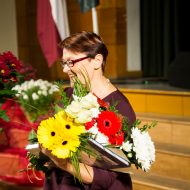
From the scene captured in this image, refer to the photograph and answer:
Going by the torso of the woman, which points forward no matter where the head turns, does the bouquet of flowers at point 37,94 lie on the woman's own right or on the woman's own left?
on the woman's own right

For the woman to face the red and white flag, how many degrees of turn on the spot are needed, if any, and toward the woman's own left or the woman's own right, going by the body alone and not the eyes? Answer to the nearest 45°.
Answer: approximately 135° to the woman's own right

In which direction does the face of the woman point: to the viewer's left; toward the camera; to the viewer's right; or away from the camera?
to the viewer's left

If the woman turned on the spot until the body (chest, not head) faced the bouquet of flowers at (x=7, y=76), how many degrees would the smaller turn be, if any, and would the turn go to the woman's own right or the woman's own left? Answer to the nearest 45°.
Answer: approximately 90° to the woman's own right

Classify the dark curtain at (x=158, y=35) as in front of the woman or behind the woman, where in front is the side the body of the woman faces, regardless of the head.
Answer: behind

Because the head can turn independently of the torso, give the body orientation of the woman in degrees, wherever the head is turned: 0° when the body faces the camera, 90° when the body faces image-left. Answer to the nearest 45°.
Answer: approximately 45°
